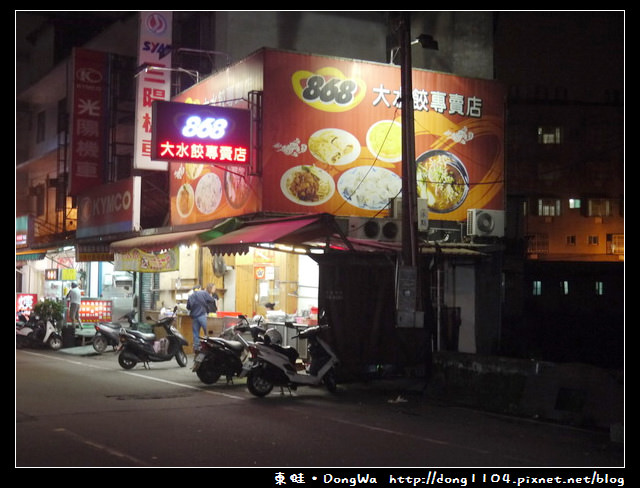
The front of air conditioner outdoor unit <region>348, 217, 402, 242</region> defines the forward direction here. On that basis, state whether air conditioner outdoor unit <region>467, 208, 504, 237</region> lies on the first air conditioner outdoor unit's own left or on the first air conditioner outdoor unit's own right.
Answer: on the first air conditioner outdoor unit's own left

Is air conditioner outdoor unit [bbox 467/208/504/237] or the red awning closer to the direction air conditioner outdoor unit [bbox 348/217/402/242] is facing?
the red awning

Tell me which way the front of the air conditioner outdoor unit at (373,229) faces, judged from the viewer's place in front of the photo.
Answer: facing the viewer

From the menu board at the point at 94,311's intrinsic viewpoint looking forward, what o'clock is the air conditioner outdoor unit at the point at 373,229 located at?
The air conditioner outdoor unit is roughly at 11 o'clock from the menu board.

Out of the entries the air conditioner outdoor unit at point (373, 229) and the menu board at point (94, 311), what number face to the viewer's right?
0

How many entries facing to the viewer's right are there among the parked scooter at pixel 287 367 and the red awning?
1

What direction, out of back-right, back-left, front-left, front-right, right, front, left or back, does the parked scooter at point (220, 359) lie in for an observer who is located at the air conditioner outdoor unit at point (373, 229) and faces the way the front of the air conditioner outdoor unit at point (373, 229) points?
front-right

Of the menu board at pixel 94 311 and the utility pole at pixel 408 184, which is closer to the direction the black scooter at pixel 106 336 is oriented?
the menu board

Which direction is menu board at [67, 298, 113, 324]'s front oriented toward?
toward the camera

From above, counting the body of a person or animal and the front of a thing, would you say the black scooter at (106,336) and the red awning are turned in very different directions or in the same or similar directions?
very different directions

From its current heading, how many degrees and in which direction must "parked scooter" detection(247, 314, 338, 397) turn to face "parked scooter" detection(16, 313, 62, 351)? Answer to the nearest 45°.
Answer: approximately 135° to its left

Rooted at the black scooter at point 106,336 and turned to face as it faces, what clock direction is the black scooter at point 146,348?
the black scooter at point 146,348 is roughly at 4 o'clock from the black scooter at point 106,336.

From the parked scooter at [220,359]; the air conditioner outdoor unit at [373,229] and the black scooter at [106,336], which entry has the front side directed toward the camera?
the air conditioner outdoor unit

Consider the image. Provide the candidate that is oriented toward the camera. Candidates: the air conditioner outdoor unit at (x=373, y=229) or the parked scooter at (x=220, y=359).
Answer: the air conditioner outdoor unit

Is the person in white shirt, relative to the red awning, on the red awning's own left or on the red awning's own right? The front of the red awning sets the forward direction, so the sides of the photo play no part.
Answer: on the red awning's own right
